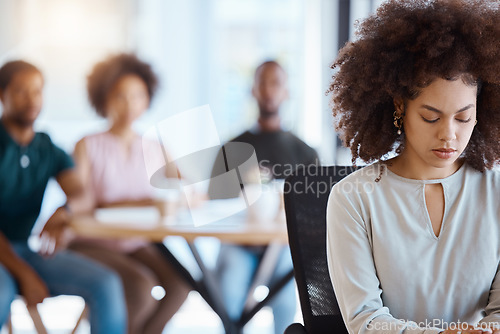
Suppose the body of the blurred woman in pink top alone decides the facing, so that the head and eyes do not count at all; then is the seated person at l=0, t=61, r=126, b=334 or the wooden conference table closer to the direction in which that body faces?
the wooden conference table

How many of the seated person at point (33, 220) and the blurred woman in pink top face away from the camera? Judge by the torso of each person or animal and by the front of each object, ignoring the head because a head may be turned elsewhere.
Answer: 0

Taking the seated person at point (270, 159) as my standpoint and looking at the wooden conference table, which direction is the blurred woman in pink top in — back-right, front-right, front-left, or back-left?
front-right

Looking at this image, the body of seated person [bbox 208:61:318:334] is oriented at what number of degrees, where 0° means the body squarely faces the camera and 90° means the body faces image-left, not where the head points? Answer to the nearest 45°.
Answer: approximately 0°

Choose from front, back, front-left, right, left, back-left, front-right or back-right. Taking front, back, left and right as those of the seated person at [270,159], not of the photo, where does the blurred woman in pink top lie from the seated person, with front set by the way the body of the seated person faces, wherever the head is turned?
right

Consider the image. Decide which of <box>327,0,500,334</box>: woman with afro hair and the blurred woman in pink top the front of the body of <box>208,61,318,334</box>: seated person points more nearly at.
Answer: the woman with afro hair

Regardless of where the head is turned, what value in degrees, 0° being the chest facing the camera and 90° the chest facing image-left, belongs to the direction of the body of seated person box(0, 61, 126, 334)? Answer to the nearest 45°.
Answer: approximately 315°

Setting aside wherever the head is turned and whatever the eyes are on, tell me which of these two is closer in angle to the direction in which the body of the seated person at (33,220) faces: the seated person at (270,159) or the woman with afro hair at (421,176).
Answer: the woman with afro hair

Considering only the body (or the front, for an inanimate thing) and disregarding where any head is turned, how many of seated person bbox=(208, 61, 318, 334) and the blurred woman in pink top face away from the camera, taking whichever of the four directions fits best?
0

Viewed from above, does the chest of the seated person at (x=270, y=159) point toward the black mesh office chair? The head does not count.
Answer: yes
